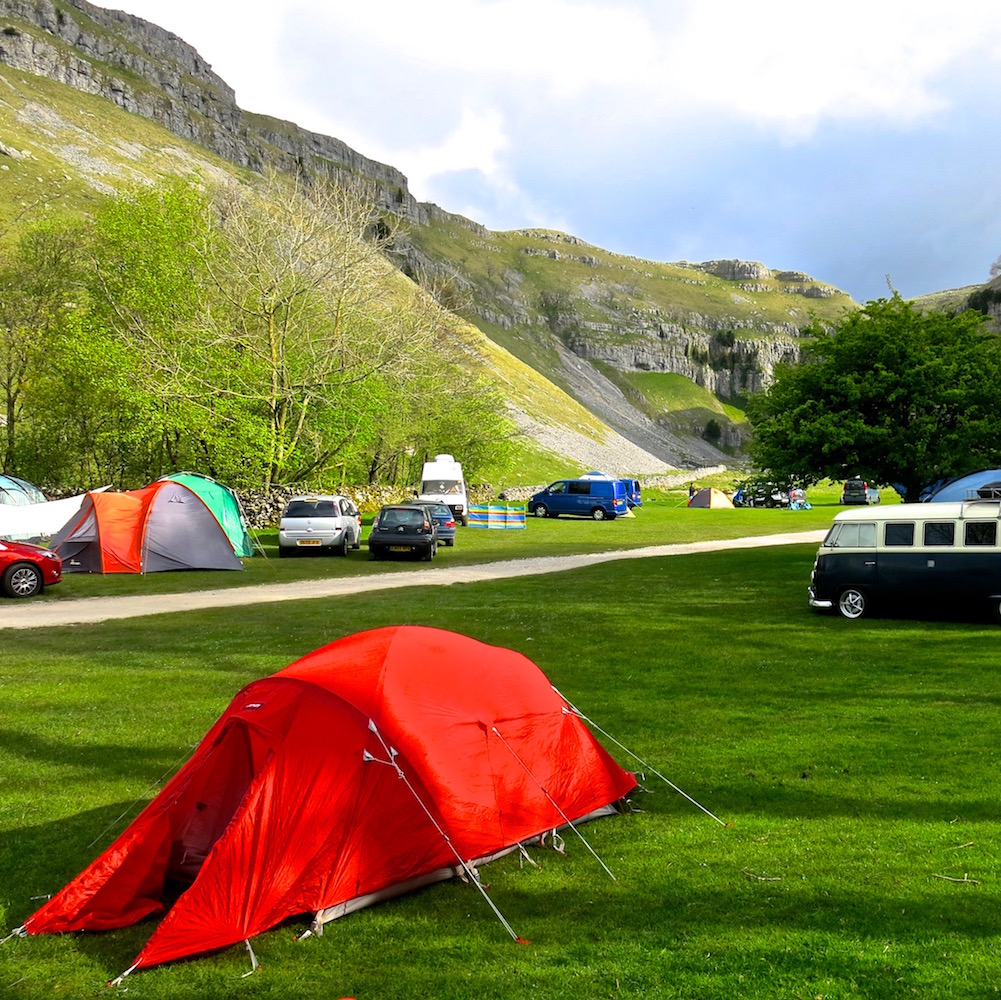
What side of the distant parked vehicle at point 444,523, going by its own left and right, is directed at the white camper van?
front

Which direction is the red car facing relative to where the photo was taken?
to the viewer's right

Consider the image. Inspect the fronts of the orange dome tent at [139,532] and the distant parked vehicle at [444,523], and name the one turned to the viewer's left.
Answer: the orange dome tent

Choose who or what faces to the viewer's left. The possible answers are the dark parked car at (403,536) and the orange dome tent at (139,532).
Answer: the orange dome tent

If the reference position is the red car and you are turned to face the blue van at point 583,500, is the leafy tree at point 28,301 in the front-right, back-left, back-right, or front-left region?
front-left

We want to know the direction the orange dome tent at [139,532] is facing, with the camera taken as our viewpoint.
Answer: facing to the left of the viewer

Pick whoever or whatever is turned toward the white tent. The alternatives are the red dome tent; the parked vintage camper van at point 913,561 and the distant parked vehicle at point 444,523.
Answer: the parked vintage camper van at point 913,561

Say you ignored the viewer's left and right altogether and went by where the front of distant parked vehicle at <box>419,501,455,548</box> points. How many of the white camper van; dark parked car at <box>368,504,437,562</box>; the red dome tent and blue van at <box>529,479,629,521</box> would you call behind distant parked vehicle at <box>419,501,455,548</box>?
2

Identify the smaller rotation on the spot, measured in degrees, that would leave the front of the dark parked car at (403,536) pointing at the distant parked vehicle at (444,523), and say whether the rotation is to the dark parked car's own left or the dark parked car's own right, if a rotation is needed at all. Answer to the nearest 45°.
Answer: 0° — it already faces it

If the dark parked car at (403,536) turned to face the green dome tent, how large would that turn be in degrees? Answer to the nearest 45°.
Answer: approximately 90° to its left

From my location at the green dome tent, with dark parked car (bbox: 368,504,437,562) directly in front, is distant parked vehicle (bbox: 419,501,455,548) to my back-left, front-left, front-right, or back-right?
front-left

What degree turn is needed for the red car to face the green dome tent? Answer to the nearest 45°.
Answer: approximately 45° to its left

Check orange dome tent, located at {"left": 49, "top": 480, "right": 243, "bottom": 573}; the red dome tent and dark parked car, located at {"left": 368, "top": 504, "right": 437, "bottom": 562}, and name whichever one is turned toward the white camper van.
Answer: the dark parked car

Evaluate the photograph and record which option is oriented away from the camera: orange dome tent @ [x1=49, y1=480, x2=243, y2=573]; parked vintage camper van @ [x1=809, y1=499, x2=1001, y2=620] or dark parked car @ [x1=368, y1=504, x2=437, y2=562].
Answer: the dark parked car

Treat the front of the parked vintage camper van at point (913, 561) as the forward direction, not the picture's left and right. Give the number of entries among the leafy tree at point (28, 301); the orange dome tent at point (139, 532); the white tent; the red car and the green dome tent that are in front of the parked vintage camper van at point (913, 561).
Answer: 5

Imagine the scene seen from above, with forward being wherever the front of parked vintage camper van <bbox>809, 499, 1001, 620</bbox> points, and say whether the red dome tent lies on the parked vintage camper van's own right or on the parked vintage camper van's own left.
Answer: on the parked vintage camper van's own left

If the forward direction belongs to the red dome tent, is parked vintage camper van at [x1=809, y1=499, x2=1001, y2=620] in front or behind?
behind

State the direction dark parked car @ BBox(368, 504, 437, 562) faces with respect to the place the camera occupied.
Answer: facing away from the viewer

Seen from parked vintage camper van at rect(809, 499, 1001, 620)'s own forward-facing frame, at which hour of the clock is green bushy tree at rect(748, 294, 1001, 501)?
The green bushy tree is roughly at 3 o'clock from the parked vintage camper van.

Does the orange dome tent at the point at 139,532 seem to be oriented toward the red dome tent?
no
